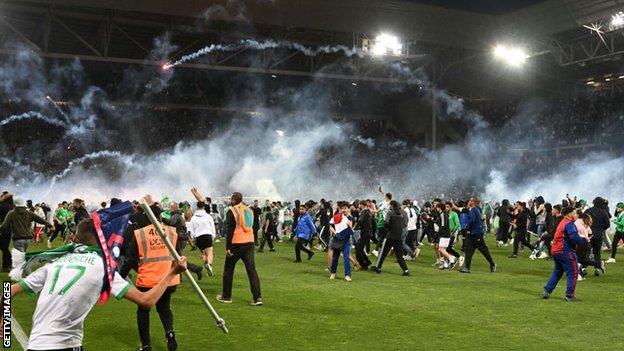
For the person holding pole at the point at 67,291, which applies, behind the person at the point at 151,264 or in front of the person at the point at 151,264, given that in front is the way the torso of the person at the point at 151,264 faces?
behind

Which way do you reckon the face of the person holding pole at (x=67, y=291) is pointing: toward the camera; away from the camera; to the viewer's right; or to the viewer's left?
away from the camera

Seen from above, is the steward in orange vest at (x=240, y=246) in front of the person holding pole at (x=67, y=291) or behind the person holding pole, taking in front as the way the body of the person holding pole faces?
in front

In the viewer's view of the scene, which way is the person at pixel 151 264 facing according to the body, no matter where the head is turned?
away from the camera

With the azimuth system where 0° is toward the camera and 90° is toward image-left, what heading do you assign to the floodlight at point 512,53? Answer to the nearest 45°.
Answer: approximately 0°

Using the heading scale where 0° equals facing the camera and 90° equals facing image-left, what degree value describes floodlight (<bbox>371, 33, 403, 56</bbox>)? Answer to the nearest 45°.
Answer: approximately 0°

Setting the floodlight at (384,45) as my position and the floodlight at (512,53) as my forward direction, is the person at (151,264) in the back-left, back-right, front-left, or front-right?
back-right

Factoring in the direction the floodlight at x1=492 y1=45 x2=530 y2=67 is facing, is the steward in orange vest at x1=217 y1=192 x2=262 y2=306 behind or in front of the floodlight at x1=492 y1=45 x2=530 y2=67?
in front

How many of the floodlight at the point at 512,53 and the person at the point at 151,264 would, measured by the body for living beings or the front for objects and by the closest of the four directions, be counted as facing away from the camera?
1

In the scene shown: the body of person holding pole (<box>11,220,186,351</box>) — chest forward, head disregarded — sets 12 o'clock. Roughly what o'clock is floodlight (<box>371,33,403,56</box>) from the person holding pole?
The floodlight is roughly at 1 o'clock from the person holding pole.

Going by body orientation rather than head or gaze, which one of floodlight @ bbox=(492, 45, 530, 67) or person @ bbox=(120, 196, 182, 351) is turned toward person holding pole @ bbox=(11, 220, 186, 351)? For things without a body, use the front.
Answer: the floodlight

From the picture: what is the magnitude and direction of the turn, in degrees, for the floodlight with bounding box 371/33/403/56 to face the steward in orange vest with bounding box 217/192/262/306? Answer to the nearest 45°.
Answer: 0° — it already faces them

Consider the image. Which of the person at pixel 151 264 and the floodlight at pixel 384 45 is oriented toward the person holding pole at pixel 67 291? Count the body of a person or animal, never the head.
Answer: the floodlight

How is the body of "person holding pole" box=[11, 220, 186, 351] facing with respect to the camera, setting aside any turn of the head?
away from the camera

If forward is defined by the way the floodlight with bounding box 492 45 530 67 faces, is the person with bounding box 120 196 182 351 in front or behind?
in front
